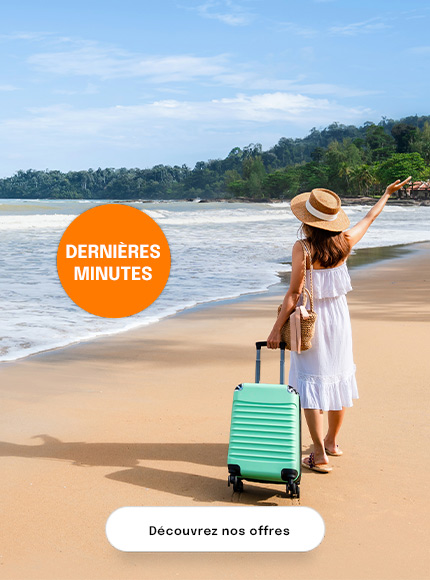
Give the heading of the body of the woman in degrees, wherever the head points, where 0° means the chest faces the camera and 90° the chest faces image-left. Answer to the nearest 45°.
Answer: approximately 135°

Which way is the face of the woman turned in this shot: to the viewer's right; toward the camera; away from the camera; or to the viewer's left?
away from the camera
